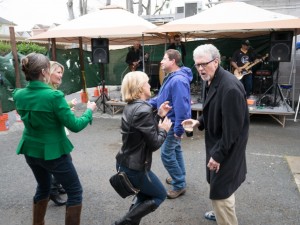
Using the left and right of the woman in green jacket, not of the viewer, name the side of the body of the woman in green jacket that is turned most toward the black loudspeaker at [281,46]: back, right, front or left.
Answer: front

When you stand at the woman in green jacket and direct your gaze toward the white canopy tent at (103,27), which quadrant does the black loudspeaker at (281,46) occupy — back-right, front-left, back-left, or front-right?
front-right

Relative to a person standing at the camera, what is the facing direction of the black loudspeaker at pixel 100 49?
facing the viewer

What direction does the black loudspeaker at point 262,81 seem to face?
toward the camera

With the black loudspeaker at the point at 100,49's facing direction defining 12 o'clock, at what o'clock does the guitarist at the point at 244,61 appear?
The guitarist is roughly at 9 o'clock from the black loudspeaker.

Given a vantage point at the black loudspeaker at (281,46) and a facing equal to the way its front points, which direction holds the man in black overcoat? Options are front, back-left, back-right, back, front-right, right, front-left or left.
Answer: front

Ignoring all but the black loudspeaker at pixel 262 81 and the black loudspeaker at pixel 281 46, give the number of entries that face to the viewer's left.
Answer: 0

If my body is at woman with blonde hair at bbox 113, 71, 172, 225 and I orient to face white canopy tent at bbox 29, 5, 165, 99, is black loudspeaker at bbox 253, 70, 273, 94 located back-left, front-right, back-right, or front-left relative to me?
front-right

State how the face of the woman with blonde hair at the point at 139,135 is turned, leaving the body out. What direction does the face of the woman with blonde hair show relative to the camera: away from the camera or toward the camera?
away from the camera

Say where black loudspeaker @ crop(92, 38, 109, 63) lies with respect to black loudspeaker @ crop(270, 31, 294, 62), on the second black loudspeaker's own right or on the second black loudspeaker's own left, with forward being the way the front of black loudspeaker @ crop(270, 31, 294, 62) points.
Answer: on the second black loudspeaker's own right

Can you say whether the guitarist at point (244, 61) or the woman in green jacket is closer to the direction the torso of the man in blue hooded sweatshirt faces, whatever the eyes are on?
the woman in green jacket

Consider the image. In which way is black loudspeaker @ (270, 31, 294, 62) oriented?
toward the camera

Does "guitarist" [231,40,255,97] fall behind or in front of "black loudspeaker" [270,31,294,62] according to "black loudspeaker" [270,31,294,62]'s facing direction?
behind

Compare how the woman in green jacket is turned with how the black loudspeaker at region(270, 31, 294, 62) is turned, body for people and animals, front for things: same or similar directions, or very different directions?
very different directions
